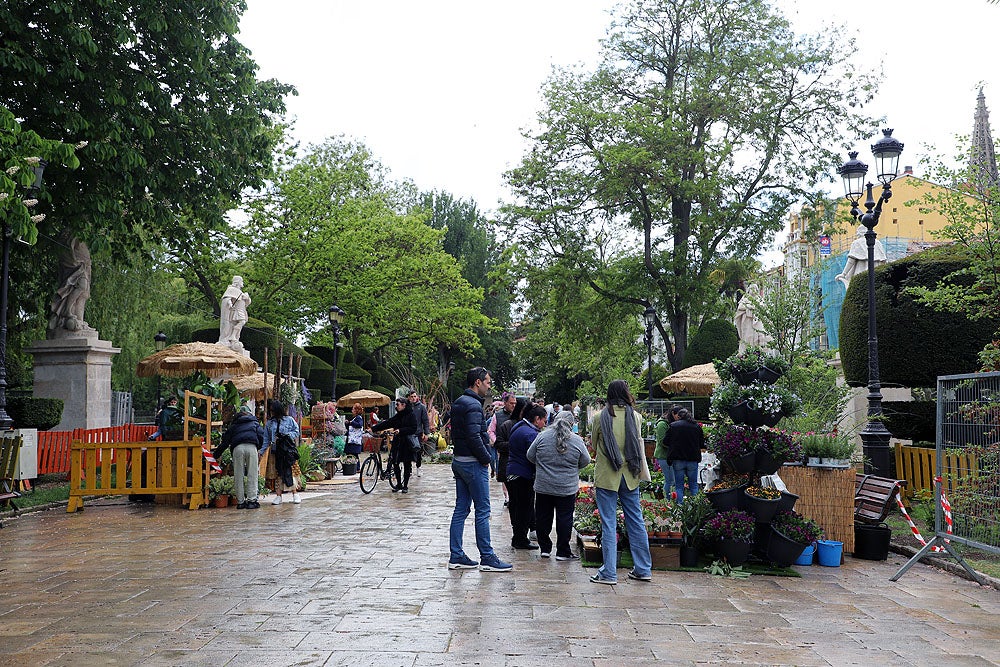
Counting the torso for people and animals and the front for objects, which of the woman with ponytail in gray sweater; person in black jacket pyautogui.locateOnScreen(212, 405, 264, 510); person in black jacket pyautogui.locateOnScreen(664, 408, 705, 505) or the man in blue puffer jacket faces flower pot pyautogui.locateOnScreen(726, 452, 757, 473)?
the man in blue puffer jacket

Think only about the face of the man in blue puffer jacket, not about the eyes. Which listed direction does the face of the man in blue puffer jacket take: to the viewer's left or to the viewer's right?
to the viewer's right

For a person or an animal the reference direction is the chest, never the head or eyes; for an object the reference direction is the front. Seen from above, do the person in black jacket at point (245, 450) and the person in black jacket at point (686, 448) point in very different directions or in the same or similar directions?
same or similar directions

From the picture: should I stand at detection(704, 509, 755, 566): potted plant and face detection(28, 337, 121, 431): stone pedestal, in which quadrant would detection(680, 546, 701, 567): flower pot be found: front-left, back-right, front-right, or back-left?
front-left

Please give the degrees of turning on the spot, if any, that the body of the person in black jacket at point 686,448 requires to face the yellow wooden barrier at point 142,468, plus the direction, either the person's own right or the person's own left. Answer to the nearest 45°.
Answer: approximately 90° to the person's own left

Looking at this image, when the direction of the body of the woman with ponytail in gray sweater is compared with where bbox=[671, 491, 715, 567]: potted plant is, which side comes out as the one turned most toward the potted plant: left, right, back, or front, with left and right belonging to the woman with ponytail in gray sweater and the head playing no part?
right

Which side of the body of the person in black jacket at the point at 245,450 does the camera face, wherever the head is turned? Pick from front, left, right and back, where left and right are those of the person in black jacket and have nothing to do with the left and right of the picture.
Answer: back

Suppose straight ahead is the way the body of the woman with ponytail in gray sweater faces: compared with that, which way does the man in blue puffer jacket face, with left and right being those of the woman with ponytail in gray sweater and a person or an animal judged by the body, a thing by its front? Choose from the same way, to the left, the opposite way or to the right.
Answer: to the right

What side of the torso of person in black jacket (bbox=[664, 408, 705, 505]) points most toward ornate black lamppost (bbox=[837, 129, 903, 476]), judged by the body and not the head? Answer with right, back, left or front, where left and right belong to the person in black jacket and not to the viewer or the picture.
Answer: right

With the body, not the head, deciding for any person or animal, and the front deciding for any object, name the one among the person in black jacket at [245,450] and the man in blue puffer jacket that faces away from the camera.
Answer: the person in black jacket

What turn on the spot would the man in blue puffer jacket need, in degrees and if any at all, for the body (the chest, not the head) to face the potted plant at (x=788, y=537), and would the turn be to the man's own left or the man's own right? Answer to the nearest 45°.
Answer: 0° — they already face it

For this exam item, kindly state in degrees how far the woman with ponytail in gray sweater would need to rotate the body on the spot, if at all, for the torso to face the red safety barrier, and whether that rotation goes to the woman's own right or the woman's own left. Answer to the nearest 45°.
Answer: approximately 45° to the woman's own left

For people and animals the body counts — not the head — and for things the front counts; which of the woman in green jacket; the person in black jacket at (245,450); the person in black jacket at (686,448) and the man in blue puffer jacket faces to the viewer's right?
the man in blue puffer jacket

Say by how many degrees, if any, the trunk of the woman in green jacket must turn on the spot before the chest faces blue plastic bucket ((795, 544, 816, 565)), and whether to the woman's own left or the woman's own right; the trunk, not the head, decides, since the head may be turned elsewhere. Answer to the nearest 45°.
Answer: approximately 45° to the woman's own right

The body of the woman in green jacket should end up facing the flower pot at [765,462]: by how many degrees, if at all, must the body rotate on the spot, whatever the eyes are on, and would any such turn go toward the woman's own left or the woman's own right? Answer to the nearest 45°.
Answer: approximately 45° to the woman's own right

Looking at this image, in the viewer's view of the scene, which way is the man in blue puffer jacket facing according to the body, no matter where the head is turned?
to the viewer's right
